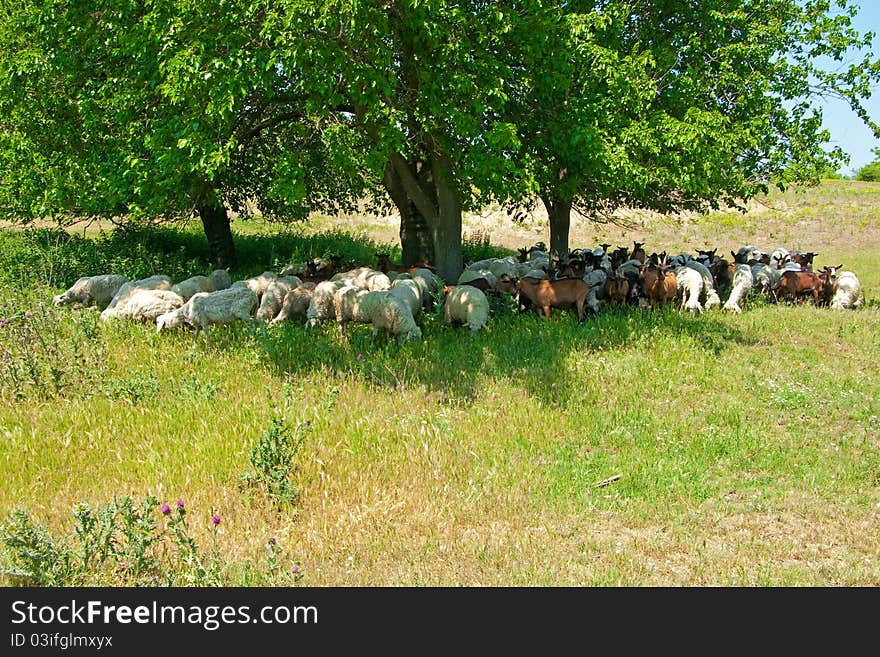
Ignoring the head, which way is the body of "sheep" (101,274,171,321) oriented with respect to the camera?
to the viewer's left

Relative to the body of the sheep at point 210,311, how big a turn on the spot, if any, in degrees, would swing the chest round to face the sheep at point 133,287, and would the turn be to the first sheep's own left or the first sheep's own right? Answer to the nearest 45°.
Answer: approximately 45° to the first sheep's own right

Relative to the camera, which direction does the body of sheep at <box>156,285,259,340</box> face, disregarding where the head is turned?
to the viewer's left

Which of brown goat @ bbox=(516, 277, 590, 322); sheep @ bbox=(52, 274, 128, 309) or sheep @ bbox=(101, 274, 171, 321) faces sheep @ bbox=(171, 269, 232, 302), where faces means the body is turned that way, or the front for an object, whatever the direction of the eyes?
the brown goat

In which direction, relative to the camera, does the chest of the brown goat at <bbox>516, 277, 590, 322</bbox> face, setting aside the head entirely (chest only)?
to the viewer's left
